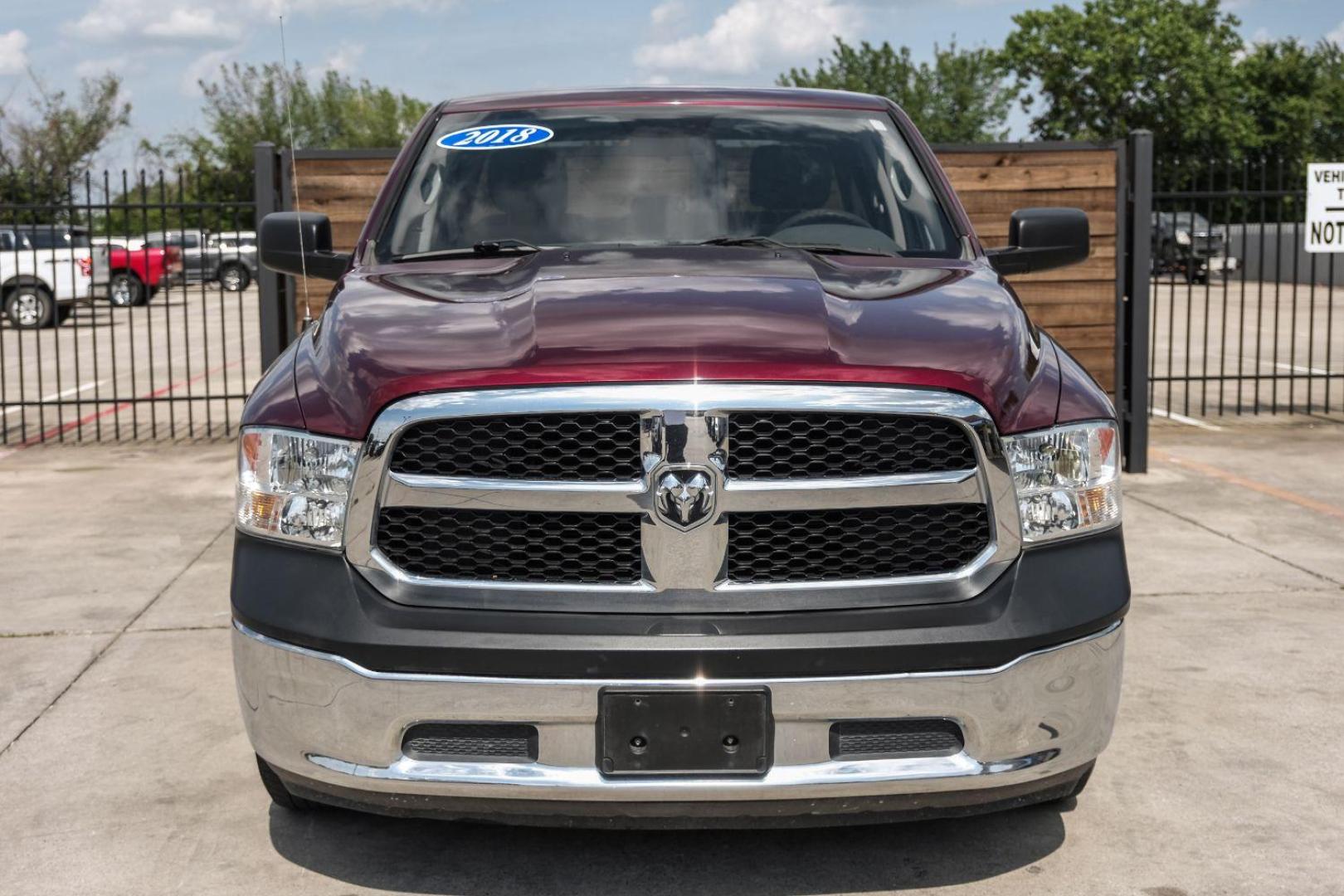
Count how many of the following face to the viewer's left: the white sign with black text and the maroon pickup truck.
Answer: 0

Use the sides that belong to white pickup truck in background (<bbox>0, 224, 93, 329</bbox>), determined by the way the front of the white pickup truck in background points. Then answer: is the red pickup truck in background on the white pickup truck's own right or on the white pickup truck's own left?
on the white pickup truck's own right

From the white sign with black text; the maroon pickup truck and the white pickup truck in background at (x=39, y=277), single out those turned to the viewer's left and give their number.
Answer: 1

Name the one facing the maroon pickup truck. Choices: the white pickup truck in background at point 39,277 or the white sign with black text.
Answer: the white sign with black text

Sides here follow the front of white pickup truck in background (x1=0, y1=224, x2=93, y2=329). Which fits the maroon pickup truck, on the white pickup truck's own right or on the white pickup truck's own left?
on the white pickup truck's own left

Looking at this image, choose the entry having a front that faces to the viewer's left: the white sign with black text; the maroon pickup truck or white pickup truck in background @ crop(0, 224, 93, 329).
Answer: the white pickup truck in background

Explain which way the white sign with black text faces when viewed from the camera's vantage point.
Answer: facing the viewer

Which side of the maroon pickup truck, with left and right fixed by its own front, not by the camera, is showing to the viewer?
front

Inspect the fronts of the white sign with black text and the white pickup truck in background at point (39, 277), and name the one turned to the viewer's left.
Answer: the white pickup truck in background

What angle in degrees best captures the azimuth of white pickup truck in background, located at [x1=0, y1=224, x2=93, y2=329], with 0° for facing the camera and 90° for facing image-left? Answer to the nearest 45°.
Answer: approximately 90°

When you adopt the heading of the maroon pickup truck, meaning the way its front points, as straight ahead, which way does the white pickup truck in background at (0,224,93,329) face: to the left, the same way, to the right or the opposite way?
to the right

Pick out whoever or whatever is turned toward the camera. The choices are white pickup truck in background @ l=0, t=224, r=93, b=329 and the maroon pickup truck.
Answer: the maroon pickup truck
